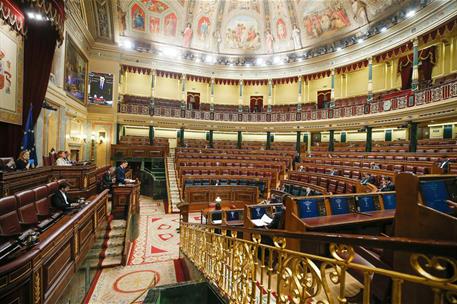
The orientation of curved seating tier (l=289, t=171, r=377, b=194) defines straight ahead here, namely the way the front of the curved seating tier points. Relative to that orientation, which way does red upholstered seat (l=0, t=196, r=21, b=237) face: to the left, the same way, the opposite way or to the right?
the opposite way

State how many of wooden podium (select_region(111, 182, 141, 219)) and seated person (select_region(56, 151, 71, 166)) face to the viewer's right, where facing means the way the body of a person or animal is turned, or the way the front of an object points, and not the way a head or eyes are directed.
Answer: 2

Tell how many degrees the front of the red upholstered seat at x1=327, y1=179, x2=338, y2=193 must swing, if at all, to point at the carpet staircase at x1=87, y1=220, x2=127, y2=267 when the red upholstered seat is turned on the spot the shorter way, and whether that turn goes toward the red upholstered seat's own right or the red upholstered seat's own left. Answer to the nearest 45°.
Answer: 0° — it already faces it

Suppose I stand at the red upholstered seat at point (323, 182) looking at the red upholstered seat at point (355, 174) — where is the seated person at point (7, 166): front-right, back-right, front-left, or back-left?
back-right

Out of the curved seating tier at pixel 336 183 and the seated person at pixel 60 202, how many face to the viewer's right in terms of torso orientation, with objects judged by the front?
1

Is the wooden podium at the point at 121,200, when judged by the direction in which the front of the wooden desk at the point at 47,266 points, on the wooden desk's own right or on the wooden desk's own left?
on the wooden desk's own left

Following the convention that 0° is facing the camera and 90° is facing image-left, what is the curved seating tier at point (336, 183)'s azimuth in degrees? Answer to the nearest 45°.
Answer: approximately 45°

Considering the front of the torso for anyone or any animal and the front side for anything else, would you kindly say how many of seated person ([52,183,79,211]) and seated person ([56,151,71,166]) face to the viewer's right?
2

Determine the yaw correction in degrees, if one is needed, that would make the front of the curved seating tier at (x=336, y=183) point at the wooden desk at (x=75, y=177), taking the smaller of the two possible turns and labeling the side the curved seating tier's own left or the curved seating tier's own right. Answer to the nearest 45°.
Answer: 0° — it already faces it

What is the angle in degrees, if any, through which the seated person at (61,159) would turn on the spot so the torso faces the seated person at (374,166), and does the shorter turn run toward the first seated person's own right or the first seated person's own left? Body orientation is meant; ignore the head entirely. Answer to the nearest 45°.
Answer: approximately 45° to the first seated person's own right

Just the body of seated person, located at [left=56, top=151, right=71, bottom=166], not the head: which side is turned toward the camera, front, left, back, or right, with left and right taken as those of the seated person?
right

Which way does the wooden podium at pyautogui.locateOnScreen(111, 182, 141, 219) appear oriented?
to the viewer's right

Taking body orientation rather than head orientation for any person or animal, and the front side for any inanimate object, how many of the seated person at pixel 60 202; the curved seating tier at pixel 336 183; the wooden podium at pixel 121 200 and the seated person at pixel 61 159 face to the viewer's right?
3
